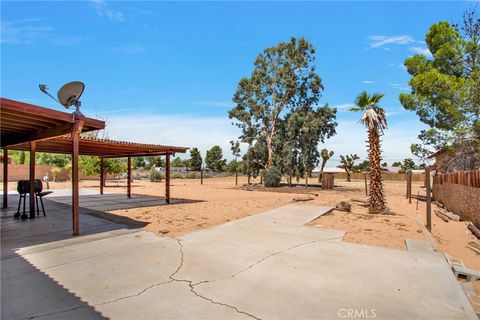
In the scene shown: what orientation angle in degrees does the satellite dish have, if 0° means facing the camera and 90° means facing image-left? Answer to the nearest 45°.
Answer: approximately 135°

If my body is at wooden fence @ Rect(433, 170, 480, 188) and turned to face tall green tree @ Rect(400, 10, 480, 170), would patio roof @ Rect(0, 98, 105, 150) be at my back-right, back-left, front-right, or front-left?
back-left

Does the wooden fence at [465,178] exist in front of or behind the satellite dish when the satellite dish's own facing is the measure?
behind

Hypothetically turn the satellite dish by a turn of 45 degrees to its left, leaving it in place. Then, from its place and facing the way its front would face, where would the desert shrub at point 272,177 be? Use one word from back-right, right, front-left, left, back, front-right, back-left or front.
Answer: back-right

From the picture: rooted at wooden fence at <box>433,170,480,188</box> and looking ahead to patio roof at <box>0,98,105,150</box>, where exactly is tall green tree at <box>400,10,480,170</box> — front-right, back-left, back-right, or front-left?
back-right

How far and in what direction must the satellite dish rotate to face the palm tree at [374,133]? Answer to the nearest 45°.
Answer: approximately 135° to its right
